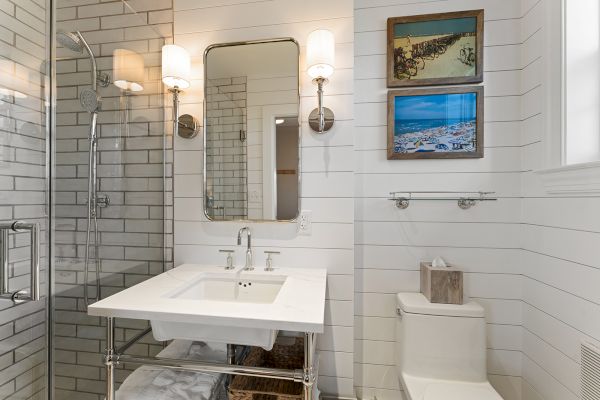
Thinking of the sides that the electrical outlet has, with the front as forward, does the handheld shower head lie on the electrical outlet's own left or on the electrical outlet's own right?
on the electrical outlet's own right

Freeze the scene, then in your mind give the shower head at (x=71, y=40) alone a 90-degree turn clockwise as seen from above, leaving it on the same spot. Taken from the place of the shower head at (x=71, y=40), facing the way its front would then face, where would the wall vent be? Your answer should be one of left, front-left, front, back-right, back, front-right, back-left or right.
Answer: back

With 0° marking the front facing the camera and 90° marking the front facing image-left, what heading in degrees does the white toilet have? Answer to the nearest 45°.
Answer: approximately 0°

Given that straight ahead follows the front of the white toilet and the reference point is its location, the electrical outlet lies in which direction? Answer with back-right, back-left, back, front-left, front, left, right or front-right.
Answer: right

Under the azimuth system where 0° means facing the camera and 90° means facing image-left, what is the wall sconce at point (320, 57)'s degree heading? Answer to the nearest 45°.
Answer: approximately 0°

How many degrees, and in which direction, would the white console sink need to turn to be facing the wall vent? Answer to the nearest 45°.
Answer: approximately 90° to its left

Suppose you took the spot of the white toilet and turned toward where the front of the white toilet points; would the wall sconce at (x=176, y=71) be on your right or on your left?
on your right
